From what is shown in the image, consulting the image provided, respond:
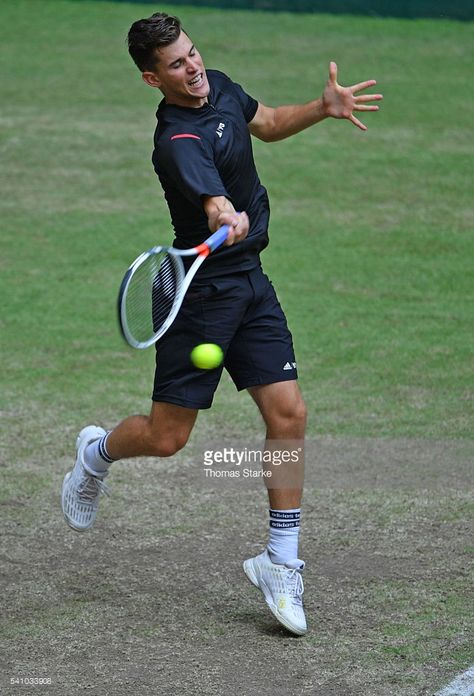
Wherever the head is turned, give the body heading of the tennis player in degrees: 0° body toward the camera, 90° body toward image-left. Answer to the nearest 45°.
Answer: approximately 315°

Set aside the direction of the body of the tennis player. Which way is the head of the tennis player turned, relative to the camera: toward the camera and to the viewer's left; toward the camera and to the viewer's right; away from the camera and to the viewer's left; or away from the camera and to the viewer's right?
toward the camera and to the viewer's right
